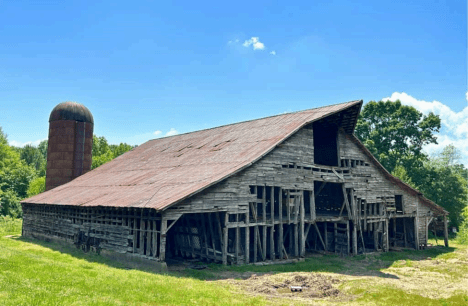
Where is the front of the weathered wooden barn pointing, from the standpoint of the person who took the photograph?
facing the viewer and to the right of the viewer

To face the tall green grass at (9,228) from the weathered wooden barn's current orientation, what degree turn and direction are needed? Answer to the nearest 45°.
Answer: approximately 180°

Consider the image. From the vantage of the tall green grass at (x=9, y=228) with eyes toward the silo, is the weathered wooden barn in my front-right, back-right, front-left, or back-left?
front-right

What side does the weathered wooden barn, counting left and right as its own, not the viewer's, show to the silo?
back
